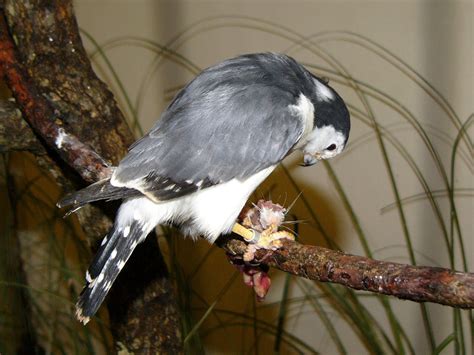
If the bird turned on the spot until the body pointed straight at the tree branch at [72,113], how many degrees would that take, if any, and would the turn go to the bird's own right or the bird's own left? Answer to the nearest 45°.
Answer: approximately 135° to the bird's own left

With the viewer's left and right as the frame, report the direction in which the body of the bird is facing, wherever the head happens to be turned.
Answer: facing to the right of the viewer
